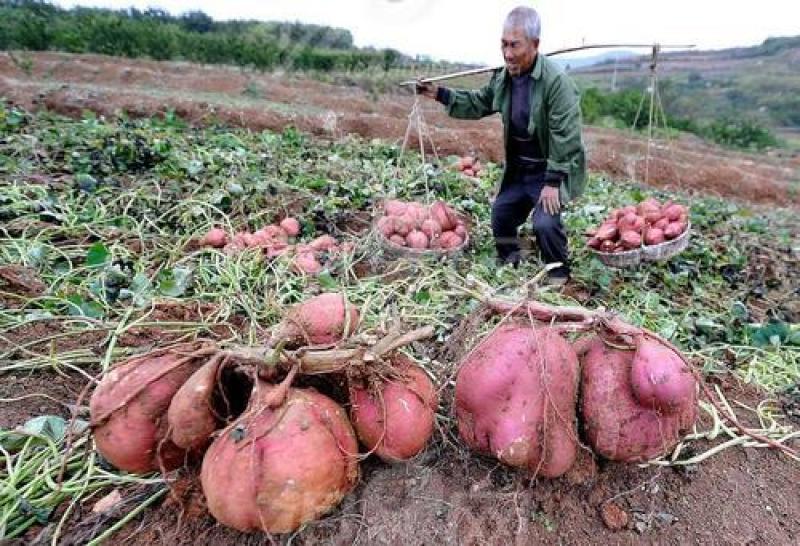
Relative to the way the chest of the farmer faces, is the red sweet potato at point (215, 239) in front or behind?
in front

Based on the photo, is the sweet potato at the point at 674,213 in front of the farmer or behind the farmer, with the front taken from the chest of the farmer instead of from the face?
behind

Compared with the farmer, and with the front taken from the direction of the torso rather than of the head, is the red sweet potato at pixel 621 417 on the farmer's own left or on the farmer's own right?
on the farmer's own left

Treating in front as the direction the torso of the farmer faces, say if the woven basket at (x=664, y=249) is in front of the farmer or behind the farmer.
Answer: behind

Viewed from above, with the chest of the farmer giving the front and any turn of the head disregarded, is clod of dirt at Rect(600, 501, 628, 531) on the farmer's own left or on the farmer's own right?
on the farmer's own left

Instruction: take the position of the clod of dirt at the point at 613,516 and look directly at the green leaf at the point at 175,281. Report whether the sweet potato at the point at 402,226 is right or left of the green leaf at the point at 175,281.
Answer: right

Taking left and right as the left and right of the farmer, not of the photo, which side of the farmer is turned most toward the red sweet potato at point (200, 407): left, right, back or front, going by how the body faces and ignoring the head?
front

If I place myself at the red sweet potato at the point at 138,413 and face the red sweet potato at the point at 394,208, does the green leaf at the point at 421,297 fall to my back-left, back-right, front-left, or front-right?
front-right

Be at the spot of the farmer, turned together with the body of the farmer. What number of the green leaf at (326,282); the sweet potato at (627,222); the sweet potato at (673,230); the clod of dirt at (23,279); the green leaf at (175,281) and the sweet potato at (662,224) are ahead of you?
3

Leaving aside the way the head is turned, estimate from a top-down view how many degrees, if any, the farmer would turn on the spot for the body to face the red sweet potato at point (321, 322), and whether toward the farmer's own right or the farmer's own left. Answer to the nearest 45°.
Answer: approximately 45° to the farmer's own left

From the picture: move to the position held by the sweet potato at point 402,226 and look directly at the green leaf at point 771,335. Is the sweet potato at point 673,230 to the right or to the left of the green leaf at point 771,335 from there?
left

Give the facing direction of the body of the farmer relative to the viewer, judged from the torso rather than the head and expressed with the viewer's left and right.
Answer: facing the viewer and to the left of the viewer

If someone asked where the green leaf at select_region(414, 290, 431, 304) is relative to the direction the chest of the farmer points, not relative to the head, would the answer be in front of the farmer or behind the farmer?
in front

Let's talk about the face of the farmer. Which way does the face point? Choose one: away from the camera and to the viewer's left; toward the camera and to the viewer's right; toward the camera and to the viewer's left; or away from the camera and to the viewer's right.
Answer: toward the camera and to the viewer's left

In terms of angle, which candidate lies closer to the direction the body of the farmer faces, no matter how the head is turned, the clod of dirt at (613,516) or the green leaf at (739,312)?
the clod of dirt

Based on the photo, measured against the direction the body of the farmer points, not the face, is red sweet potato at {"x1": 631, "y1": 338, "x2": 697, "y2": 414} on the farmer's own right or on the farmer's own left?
on the farmer's own left

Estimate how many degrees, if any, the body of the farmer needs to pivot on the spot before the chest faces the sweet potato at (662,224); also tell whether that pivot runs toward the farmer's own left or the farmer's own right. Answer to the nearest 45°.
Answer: approximately 135° to the farmer's own left

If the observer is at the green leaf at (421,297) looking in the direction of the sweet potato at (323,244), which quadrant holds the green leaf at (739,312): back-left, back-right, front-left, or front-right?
back-right

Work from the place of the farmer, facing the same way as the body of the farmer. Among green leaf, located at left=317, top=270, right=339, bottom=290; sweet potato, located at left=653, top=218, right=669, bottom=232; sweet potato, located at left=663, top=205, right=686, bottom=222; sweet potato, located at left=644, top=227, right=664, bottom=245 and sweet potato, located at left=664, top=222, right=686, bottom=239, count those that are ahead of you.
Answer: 1
